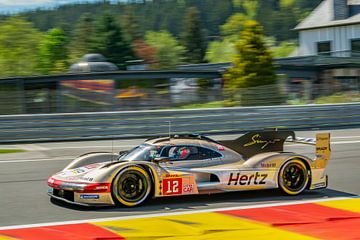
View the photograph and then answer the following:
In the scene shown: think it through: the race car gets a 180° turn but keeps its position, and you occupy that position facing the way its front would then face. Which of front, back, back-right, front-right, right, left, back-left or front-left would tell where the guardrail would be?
front-left

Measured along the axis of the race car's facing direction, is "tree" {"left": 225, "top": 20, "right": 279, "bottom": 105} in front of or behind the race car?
behind

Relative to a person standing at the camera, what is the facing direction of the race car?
facing the viewer and to the left of the viewer
